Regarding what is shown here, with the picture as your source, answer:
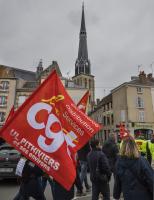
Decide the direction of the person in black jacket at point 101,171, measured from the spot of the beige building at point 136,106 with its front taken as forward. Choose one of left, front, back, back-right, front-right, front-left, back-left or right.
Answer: front

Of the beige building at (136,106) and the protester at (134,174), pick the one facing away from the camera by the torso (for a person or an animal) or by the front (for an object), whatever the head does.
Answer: the protester

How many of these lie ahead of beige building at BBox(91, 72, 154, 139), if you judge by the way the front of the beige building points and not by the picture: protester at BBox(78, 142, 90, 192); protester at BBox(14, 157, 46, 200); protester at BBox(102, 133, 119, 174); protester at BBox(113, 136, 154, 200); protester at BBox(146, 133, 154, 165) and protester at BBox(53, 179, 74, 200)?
6

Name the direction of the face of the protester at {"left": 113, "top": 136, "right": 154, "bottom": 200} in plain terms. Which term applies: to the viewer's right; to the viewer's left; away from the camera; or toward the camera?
away from the camera

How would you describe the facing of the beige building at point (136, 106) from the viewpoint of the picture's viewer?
facing the viewer

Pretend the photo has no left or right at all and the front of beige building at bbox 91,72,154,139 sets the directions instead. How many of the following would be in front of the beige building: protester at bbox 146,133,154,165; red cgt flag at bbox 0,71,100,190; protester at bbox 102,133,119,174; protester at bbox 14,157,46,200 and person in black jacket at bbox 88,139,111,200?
5

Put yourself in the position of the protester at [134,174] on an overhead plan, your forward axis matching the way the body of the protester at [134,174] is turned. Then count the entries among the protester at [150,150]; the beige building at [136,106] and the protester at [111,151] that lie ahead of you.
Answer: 3

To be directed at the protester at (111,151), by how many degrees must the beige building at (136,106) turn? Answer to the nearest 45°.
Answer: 0° — it already faces them

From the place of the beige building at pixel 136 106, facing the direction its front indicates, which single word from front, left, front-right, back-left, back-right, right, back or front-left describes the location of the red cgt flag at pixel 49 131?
front

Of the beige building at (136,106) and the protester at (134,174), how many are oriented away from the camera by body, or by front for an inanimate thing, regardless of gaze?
1

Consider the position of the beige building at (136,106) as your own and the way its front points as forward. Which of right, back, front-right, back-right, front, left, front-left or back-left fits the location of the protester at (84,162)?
front

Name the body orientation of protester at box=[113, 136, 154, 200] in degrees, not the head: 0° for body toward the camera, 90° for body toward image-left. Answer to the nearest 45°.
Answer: approximately 180°
